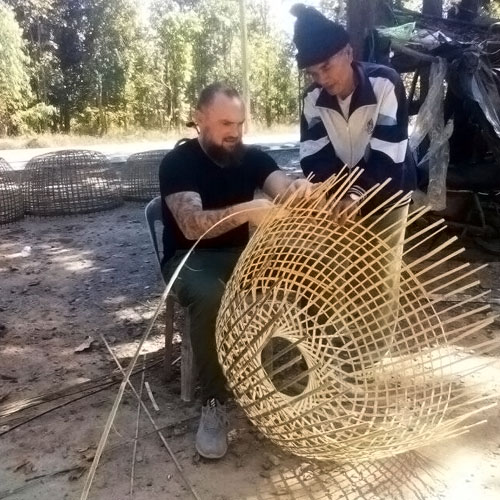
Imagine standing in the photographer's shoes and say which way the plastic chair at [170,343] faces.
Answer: facing the viewer and to the right of the viewer

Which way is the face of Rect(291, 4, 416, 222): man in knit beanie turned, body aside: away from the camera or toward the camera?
toward the camera

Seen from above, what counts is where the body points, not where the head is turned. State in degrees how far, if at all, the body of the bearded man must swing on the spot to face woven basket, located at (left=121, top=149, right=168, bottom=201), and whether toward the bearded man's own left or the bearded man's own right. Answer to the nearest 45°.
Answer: approximately 135° to the bearded man's own left

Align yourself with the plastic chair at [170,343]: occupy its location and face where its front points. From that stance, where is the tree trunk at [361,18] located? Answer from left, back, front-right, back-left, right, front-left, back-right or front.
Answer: left

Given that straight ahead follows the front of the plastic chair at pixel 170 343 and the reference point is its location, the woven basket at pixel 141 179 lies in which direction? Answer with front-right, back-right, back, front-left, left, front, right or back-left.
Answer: back-left

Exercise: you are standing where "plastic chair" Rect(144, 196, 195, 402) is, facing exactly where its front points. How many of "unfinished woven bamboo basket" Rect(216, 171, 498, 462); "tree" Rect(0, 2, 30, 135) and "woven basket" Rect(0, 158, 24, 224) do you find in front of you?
1

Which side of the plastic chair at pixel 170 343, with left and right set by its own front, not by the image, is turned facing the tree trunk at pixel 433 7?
left

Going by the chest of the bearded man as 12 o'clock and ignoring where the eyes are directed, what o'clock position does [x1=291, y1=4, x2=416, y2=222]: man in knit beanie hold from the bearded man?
The man in knit beanie is roughly at 10 o'clock from the bearded man.

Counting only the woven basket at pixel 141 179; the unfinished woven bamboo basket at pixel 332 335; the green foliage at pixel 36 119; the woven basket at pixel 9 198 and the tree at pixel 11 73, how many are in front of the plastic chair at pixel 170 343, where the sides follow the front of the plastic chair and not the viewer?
1

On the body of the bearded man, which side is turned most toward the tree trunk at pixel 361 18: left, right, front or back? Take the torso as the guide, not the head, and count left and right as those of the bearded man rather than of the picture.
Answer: left
